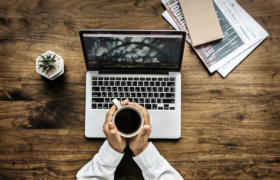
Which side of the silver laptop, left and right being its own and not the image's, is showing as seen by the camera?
front
